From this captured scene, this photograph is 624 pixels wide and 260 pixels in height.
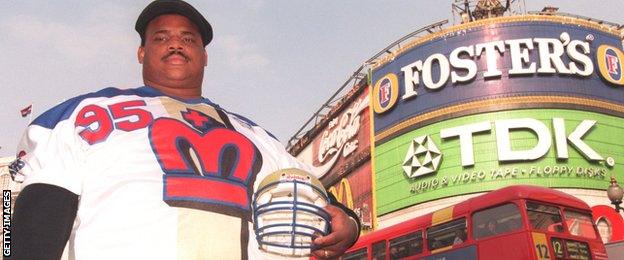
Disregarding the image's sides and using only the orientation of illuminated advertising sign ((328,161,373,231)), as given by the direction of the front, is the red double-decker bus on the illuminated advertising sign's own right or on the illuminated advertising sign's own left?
on the illuminated advertising sign's own left

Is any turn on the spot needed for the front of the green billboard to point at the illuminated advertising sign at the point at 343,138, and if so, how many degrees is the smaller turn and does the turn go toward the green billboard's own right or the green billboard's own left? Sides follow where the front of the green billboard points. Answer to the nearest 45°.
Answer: approximately 135° to the green billboard's own right

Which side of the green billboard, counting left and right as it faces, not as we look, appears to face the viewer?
front

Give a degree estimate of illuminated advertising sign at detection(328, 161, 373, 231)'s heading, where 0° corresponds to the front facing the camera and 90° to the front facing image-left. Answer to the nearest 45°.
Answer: approximately 45°

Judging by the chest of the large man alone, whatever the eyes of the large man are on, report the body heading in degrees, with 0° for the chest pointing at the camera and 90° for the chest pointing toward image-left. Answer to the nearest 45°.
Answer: approximately 315°

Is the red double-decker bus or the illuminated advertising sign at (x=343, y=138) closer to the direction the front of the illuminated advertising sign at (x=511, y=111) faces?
the red double-decker bus

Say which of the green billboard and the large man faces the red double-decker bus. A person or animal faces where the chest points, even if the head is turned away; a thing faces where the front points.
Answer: the green billboard

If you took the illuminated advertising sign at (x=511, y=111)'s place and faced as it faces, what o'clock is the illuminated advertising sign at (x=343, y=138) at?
the illuminated advertising sign at (x=343, y=138) is roughly at 4 o'clock from the illuminated advertising sign at (x=511, y=111).

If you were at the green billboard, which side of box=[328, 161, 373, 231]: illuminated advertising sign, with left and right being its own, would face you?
left

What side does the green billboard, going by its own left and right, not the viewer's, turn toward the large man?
front

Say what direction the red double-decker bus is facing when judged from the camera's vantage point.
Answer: facing the viewer and to the right of the viewer

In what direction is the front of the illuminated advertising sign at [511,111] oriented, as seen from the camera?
facing the viewer

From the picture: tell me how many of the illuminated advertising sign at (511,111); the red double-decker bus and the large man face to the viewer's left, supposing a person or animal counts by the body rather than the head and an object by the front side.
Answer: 0

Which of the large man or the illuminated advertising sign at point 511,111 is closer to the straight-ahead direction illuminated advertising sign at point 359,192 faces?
the large man

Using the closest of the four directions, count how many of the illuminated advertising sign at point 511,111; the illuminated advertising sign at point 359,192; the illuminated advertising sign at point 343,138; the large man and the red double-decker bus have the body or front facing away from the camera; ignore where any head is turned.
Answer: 0

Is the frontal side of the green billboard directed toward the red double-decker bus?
yes

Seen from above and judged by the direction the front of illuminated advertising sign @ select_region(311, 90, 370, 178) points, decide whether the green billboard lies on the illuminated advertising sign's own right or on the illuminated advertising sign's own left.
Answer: on the illuminated advertising sign's own left

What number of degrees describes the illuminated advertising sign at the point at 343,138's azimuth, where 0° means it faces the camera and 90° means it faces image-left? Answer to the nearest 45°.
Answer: approximately 45°

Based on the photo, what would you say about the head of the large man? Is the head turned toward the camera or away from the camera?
toward the camera

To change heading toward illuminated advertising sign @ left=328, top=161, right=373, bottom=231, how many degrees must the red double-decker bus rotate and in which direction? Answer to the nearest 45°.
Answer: approximately 135° to its left
